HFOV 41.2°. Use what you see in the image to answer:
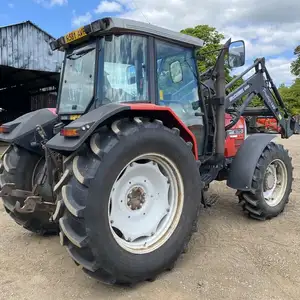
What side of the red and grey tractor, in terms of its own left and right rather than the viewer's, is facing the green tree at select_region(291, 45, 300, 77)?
front

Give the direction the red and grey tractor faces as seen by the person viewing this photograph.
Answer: facing away from the viewer and to the right of the viewer

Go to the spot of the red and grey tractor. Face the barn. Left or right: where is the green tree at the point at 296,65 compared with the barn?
right
